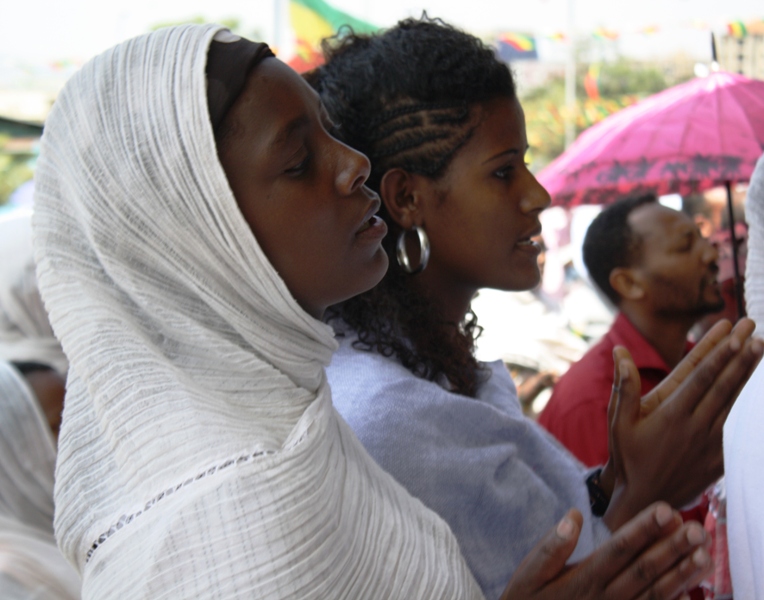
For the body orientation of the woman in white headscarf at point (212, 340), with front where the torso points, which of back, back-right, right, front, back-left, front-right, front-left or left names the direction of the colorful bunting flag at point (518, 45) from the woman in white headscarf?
left

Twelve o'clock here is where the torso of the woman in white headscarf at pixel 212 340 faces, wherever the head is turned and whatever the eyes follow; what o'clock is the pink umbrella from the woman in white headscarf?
The pink umbrella is roughly at 10 o'clock from the woman in white headscarf.

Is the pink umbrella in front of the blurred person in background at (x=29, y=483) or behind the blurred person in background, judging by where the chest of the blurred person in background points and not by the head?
in front

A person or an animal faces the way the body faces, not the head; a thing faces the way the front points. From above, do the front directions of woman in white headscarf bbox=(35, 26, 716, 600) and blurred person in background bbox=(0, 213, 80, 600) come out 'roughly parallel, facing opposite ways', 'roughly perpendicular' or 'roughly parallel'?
roughly parallel

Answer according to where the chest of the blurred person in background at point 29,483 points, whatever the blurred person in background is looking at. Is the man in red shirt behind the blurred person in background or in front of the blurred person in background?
in front

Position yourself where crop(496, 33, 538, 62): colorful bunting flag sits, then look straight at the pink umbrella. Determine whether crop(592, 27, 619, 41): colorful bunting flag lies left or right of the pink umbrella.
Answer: left

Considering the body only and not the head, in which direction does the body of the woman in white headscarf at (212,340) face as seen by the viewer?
to the viewer's right

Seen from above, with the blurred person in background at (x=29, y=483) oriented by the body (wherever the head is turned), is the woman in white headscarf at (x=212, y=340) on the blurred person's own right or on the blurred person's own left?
on the blurred person's own right

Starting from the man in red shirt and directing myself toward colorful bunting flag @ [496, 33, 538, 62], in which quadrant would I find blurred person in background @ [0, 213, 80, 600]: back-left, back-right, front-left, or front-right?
back-left

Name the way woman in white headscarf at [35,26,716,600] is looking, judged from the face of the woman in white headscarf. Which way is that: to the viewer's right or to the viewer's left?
to the viewer's right

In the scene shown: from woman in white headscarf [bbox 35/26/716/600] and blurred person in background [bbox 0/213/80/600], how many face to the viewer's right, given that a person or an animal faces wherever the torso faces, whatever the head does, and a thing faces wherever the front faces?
2

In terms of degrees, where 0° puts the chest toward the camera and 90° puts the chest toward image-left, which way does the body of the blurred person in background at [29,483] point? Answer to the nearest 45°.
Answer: approximately 270°

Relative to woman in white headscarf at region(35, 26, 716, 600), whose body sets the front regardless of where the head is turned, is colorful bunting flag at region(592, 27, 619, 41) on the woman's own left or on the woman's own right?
on the woman's own left

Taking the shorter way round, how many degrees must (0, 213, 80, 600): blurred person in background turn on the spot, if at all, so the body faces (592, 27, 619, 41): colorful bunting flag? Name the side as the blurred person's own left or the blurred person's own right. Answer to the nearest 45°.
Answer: approximately 45° to the blurred person's own left
